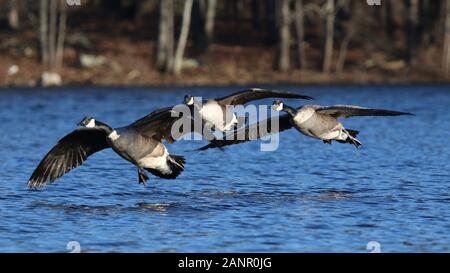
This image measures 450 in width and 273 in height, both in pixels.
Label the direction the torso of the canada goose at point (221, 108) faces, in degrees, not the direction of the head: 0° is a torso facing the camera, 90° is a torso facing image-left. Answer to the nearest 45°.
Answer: approximately 45°

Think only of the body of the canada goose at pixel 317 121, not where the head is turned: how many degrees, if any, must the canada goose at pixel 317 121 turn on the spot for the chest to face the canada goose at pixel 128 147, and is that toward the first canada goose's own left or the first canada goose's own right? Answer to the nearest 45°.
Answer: approximately 45° to the first canada goose's own right

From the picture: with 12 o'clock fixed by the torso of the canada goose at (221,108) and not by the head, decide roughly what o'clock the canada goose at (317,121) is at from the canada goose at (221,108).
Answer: the canada goose at (317,121) is roughly at 7 o'clock from the canada goose at (221,108).

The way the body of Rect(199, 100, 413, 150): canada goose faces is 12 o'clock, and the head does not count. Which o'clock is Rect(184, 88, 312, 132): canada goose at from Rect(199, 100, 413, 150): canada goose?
Rect(184, 88, 312, 132): canada goose is roughly at 1 o'clock from Rect(199, 100, 413, 150): canada goose.

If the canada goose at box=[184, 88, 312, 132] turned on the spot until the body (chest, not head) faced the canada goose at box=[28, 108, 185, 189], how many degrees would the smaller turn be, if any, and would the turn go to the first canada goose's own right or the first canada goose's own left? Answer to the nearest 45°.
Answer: approximately 45° to the first canada goose's own left

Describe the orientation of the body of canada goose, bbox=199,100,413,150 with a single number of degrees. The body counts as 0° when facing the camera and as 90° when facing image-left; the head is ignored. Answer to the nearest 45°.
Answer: approximately 45°

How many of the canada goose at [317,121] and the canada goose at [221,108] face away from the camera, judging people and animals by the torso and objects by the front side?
0
